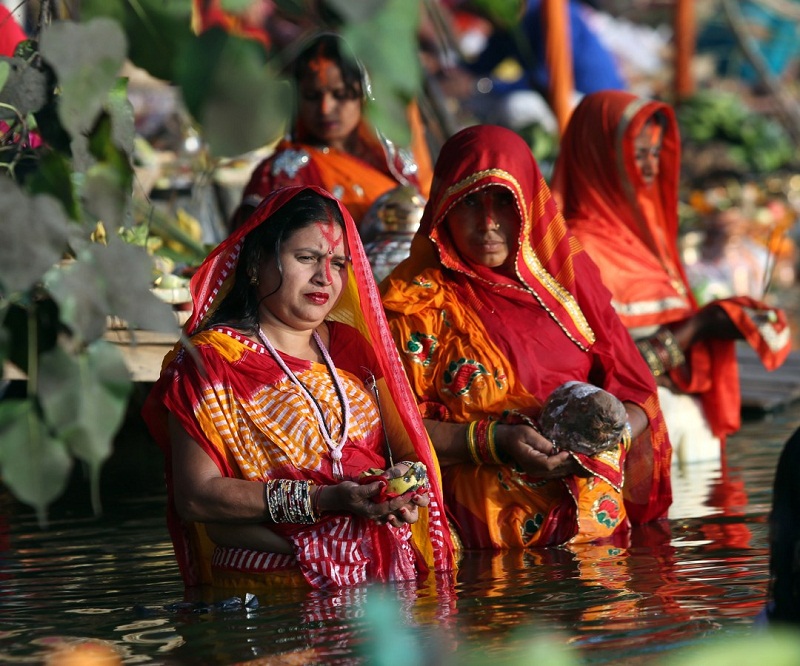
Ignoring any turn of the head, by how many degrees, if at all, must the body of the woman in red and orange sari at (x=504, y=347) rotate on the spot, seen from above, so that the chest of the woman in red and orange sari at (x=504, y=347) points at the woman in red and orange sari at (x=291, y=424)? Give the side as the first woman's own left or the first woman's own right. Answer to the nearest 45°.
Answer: approximately 90° to the first woman's own right

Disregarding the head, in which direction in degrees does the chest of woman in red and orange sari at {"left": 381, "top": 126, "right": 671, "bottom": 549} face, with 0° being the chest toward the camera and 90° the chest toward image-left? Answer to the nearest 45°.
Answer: approximately 315°

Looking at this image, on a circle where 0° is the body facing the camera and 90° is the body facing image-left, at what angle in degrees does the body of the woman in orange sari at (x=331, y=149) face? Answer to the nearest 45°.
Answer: approximately 0°

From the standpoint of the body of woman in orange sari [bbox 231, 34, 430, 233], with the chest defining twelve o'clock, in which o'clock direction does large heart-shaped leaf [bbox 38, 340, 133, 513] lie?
The large heart-shaped leaf is roughly at 12 o'clock from the woman in orange sari.

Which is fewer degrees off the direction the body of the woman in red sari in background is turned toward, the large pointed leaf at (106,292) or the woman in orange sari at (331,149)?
the large pointed leaf
